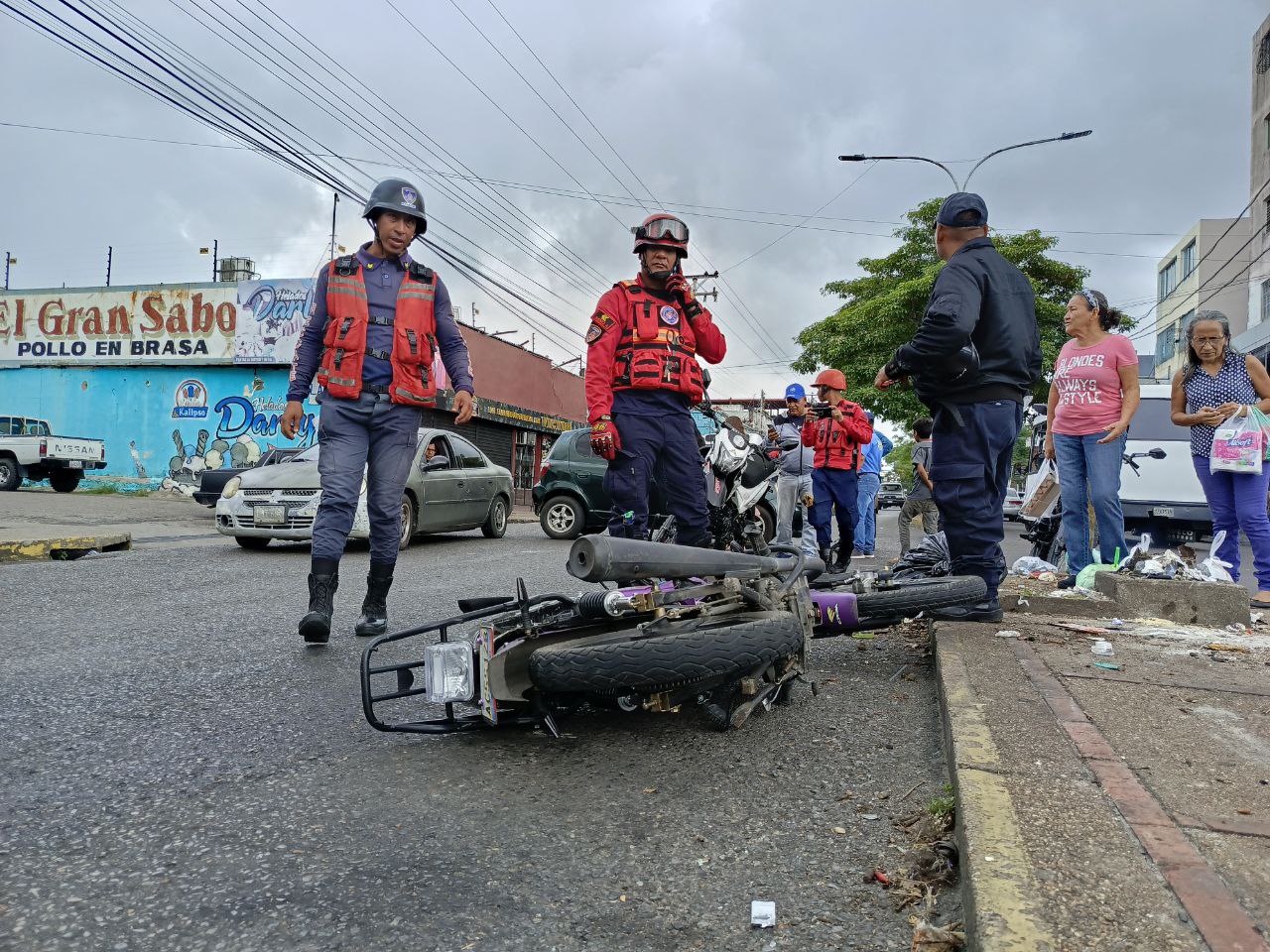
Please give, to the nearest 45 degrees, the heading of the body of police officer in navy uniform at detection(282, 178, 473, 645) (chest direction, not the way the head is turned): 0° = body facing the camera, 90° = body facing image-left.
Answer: approximately 0°

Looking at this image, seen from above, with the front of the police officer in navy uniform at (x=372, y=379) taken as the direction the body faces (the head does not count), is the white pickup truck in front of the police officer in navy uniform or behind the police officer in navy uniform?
behind

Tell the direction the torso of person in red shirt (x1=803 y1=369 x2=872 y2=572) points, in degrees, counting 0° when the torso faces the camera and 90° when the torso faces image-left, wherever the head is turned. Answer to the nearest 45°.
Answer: approximately 45°

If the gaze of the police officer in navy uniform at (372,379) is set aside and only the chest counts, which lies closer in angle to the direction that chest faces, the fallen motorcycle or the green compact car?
the fallen motorcycle

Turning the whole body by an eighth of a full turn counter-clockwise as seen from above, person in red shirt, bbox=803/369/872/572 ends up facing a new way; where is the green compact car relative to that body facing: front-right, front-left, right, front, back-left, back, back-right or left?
back-right

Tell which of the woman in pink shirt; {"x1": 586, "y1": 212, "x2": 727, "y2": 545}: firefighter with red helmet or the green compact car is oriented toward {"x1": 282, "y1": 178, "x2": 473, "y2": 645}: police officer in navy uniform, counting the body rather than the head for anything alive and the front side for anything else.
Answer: the woman in pink shirt

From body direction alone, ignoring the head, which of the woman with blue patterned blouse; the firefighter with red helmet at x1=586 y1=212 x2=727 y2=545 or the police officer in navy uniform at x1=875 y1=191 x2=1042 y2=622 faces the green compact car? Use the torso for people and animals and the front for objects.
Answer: the police officer in navy uniform

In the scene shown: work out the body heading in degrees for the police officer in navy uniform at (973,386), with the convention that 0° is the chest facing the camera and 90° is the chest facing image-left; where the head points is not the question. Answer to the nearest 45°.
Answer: approximately 135°

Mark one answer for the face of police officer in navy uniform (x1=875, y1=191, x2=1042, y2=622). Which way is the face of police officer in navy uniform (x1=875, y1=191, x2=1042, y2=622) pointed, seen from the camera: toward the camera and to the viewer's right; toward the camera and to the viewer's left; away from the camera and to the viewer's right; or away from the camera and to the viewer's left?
away from the camera and to the viewer's left
